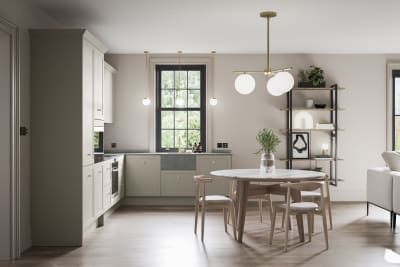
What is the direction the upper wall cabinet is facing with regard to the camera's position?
facing to the right of the viewer

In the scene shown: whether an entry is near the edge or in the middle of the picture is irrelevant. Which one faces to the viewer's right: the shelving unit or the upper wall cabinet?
the upper wall cabinet

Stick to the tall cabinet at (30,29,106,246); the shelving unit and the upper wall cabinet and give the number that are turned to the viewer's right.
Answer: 2

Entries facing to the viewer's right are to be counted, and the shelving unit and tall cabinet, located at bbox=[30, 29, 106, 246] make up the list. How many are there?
1

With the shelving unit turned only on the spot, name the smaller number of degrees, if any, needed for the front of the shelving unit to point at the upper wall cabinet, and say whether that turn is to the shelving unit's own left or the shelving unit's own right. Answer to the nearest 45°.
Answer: approximately 90° to the shelving unit's own right

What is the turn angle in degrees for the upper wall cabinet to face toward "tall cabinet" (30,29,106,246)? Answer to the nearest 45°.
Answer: approximately 90° to its right

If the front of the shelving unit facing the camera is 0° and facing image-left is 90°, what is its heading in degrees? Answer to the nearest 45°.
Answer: approximately 0°

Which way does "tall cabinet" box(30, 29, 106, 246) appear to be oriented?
to the viewer's right

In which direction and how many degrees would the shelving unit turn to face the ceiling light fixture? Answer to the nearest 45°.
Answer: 0° — it already faces it
